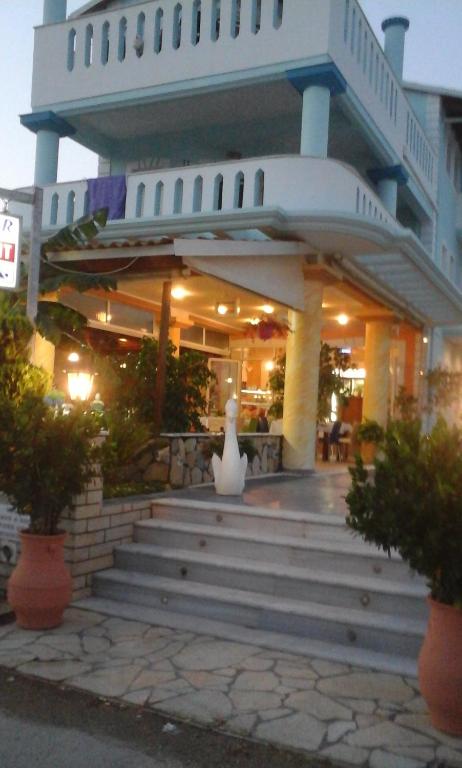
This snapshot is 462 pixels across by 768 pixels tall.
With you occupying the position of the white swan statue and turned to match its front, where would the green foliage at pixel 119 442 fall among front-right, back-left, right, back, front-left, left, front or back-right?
right

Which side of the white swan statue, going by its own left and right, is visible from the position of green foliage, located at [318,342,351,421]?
back

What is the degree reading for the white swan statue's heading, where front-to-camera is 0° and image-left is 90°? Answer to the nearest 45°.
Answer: approximately 0°

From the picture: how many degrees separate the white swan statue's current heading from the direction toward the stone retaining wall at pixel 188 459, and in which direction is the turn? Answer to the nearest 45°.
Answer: approximately 135° to its right

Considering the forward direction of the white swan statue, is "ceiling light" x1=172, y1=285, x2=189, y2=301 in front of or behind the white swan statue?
behind

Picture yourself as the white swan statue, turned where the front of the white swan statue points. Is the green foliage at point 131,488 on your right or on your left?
on your right

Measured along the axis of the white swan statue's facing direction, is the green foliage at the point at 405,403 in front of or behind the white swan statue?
behind

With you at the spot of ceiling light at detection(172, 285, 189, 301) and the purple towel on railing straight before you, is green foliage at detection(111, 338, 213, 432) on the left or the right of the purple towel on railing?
left

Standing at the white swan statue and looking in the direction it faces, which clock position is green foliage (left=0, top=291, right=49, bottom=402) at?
The green foliage is roughly at 2 o'clock from the white swan statue.

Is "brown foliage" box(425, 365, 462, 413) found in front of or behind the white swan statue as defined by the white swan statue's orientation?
behind

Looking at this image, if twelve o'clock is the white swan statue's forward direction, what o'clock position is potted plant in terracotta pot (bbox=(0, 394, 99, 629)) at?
The potted plant in terracotta pot is roughly at 1 o'clock from the white swan statue.
